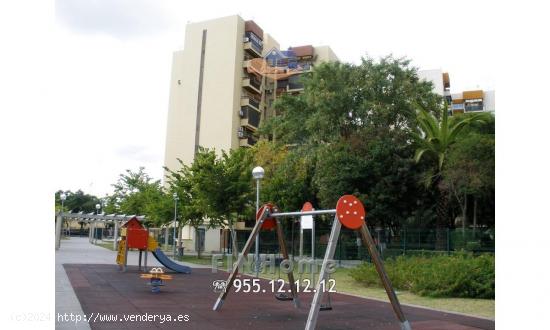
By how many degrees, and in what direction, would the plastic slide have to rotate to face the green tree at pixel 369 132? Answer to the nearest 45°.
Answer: approximately 45° to its left

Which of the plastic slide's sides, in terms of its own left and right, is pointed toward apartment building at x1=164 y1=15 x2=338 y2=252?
left

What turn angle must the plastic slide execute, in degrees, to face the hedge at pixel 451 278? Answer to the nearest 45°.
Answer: approximately 45° to its right

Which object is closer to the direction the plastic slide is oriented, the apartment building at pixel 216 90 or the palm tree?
the palm tree

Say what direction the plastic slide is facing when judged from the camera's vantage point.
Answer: facing to the right of the viewer

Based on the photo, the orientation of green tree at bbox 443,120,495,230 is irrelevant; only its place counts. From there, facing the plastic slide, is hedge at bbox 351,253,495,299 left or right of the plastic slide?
left

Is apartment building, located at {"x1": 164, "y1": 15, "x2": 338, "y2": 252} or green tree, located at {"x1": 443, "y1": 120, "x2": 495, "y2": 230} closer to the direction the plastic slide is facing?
the green tree

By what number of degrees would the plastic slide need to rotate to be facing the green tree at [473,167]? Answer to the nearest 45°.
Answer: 0° — it already faces it

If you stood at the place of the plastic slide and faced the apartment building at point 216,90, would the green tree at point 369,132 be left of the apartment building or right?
right
